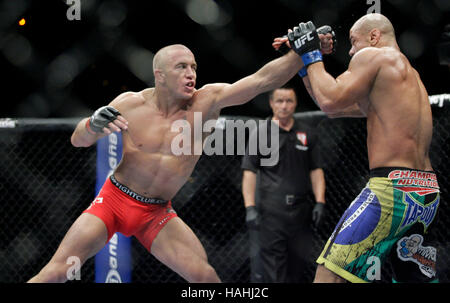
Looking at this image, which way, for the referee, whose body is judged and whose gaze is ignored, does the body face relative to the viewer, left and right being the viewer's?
facing the viewer

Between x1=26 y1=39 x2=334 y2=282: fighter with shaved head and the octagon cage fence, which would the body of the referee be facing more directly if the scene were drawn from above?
the fighter with shaved head

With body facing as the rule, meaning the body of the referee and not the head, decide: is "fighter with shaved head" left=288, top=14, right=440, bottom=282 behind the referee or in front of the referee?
in front

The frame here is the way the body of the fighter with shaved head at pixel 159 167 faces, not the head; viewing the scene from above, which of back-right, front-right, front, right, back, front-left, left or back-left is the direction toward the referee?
left

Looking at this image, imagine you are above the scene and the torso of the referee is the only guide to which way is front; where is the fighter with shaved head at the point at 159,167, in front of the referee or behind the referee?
in front

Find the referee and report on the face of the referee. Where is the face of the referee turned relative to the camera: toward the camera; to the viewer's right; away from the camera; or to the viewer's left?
toward the camera

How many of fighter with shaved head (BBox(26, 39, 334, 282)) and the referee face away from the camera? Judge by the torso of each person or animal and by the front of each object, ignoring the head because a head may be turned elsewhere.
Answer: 0
